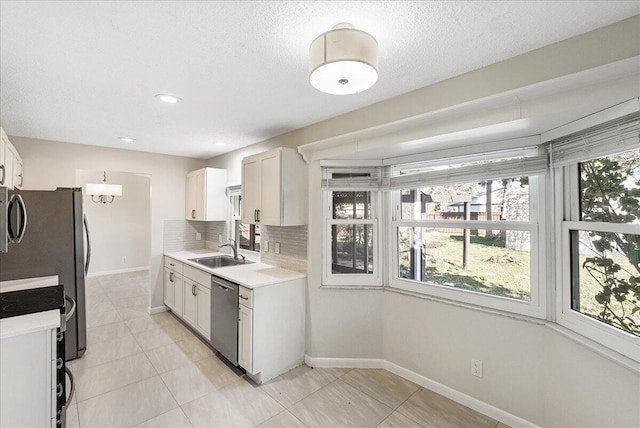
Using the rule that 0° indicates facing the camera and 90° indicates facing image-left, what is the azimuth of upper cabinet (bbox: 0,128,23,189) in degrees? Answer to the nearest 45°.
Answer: approximately 270°

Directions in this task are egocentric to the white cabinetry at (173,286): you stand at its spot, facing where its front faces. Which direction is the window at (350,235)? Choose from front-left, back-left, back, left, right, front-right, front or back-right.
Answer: left

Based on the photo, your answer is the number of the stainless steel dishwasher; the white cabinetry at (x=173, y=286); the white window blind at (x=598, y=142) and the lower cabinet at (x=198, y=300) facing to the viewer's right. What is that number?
0

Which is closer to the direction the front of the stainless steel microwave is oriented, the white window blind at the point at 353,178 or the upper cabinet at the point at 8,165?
the white window blind

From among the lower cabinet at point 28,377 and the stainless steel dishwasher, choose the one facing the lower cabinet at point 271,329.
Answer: the lower cabinet at point 28,377

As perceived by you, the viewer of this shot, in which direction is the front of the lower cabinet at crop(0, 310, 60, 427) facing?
facing to the right of the viewer

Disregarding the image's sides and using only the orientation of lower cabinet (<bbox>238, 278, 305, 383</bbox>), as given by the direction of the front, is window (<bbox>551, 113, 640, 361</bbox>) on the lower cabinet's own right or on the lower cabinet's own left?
on the lower cabinet's own left

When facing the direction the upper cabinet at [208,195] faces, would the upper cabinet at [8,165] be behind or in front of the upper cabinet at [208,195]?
in front

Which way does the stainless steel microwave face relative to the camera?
to the viewer's right

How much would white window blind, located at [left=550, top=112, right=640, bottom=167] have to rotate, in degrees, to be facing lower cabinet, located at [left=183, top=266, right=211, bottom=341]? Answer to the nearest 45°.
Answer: approximately 45° to its right

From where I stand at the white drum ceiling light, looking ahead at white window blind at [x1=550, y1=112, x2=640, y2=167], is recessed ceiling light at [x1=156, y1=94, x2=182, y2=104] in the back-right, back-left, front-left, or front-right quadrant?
back-left

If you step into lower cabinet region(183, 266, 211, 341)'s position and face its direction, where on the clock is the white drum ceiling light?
The white drum ceiling light is roughly at 10 o'clock from the lower cabinet.

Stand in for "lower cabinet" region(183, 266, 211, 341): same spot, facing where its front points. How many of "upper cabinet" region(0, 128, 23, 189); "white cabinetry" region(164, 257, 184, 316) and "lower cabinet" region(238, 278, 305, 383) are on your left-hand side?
1

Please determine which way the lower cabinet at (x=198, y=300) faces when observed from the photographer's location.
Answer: facing the viewer and to the left of the viewer

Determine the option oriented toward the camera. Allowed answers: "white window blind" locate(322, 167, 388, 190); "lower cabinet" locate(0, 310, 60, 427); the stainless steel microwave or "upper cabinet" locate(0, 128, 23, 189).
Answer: the white window blind
